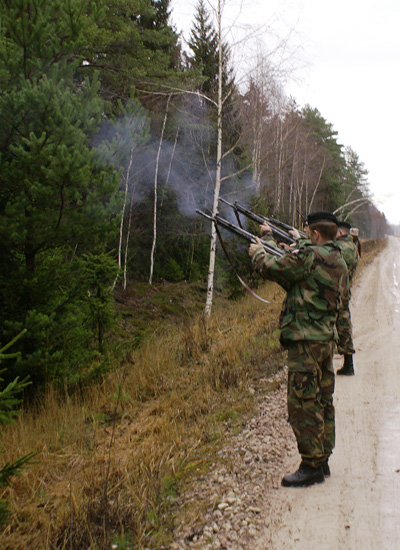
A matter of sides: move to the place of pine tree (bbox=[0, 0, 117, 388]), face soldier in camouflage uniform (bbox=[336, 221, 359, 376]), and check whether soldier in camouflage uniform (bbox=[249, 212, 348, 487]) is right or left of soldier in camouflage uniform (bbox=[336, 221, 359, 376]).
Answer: right

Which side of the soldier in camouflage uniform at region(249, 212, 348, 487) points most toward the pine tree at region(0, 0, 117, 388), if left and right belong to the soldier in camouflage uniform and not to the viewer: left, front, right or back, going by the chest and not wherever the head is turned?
front

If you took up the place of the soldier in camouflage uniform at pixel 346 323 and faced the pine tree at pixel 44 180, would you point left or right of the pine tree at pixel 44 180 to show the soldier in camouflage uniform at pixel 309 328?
left

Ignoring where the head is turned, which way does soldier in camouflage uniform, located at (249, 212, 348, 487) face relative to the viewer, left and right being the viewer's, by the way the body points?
facing away from the viewer and to the left of the viewer

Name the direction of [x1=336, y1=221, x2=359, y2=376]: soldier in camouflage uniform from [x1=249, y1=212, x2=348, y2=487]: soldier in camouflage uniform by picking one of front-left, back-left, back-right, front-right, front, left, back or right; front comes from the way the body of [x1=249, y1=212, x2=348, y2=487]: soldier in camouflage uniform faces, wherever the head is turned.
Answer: front-right

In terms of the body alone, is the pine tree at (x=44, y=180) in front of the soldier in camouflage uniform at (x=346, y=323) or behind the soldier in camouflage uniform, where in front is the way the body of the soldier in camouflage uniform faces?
in front

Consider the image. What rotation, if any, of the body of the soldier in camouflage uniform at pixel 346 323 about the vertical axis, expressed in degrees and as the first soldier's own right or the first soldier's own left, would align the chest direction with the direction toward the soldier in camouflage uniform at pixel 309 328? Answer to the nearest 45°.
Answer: approximately 90° to the first soldier's own left

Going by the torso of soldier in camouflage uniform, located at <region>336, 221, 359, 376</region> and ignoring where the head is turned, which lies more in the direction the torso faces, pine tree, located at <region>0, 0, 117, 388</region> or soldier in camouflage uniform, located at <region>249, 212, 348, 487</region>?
the pine tree

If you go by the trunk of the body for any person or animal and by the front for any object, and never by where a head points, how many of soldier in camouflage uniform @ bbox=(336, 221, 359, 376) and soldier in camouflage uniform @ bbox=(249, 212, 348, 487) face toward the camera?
0

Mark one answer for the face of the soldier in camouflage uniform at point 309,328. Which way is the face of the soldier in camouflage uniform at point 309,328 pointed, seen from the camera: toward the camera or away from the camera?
away from the camera

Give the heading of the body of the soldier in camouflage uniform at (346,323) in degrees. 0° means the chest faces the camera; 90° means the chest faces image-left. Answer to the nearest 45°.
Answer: approximately 90°
